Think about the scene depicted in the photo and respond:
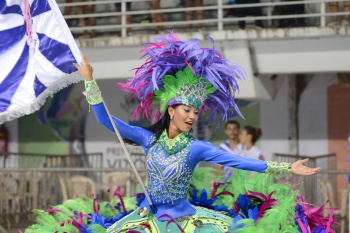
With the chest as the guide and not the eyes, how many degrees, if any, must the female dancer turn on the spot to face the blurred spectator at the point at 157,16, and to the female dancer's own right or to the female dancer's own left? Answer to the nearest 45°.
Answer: approximately 180°

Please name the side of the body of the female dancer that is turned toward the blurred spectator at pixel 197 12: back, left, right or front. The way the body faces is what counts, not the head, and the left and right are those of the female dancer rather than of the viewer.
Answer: back

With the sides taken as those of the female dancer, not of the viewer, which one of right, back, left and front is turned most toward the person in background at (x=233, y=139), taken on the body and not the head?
back

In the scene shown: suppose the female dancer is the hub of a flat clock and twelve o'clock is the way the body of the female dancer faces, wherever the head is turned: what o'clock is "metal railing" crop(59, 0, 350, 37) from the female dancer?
The metal railing is roughly at 6 o'clock from the female dancer.

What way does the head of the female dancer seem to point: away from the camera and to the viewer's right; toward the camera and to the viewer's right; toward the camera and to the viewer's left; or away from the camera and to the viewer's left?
toward the camera and to the viewer's right

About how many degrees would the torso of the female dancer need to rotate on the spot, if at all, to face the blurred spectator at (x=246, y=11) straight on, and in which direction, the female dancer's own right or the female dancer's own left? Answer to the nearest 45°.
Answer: approximately 180°

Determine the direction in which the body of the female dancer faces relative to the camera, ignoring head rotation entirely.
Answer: toward the camera
